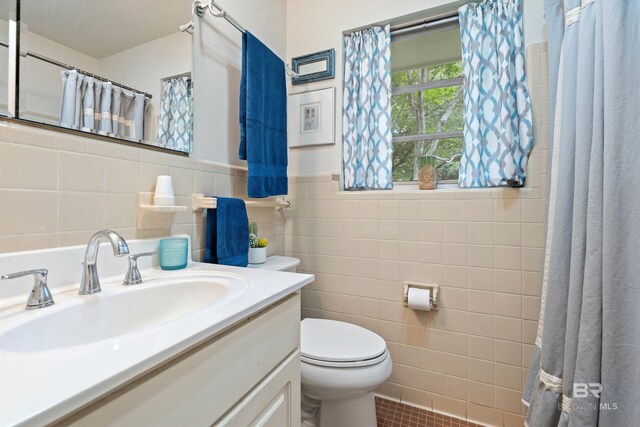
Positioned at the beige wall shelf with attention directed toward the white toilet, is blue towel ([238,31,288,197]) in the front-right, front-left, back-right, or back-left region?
front-left

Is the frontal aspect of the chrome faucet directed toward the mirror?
no

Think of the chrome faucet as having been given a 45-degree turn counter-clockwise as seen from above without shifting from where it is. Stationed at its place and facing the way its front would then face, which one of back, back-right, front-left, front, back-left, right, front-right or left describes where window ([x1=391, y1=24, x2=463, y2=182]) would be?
front

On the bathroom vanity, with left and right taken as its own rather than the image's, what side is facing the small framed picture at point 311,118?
left

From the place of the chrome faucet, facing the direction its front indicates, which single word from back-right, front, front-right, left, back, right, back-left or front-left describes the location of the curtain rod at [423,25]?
front-left

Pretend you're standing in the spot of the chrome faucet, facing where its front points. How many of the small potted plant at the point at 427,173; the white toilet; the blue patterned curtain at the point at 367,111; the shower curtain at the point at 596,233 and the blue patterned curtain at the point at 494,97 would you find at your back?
0

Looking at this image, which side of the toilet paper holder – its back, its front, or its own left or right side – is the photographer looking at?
front

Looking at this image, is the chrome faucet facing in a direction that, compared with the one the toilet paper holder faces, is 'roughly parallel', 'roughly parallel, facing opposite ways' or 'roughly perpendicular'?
roughly perpendicular

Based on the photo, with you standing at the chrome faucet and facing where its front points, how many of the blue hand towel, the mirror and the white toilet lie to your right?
0

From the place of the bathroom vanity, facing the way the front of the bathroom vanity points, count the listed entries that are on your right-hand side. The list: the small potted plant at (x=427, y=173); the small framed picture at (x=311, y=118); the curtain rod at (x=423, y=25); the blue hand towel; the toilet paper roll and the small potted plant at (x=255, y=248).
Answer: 0

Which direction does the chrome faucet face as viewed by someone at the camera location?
facing the viewer and to the right of the viewer

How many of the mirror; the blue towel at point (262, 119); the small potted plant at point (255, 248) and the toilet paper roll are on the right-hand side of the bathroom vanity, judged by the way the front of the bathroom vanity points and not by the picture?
0

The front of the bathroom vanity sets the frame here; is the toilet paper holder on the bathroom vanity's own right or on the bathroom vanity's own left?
on the bathroom vanity's own left

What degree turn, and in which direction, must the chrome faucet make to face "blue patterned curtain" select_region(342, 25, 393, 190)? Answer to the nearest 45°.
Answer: approximately 45° to its left

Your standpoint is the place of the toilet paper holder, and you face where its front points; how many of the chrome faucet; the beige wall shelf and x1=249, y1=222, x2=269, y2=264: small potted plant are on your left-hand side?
0

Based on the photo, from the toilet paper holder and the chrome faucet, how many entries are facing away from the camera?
0

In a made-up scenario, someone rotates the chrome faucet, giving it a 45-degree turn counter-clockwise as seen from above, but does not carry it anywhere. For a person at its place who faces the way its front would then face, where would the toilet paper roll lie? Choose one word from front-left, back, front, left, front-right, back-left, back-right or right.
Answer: front
